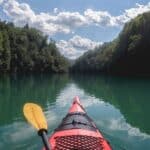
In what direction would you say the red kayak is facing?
away from the camera
